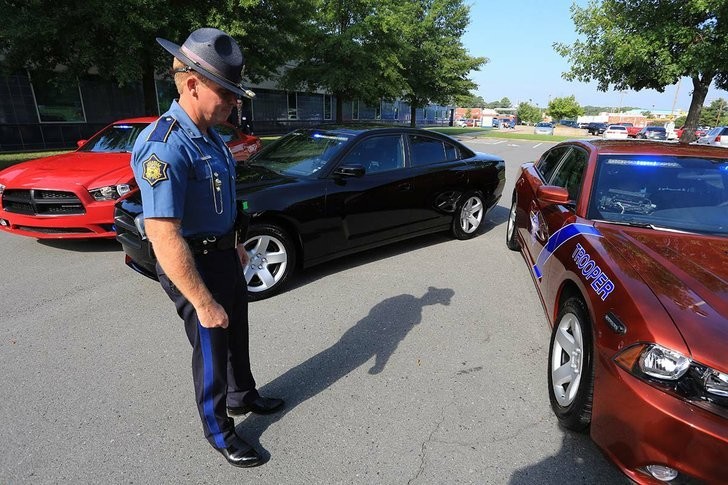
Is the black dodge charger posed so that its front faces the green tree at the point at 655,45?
no

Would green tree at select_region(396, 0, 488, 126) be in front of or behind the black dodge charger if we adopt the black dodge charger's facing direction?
behind

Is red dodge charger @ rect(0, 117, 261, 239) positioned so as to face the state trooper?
no

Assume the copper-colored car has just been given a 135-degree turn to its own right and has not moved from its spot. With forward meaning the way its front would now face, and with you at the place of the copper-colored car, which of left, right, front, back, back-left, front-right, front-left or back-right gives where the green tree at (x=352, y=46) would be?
front-right

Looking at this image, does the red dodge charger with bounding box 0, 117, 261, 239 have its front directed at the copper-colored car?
no

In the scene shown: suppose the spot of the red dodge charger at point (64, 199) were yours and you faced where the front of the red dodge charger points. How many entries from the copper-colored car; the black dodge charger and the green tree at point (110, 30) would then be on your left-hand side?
2

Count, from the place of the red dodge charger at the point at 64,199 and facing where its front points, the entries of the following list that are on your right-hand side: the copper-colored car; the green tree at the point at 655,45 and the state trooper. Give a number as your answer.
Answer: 0

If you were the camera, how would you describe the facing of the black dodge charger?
facing the viewer and to the left of the viewer

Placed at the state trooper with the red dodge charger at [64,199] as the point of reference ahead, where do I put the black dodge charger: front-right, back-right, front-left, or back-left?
front-right

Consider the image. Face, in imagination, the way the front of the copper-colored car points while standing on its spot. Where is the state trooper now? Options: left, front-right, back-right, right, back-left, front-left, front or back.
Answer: right

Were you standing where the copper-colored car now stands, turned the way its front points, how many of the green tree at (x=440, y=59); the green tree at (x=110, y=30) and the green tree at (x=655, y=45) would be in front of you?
0

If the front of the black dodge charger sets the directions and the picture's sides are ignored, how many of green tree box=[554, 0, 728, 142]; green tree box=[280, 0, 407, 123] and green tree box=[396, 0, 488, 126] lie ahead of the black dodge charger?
0

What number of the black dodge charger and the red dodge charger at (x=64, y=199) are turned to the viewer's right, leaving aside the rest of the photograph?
0

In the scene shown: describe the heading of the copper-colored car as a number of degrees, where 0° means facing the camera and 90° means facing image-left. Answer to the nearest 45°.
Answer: approximately 315°

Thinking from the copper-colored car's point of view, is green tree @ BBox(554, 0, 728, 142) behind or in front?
behind

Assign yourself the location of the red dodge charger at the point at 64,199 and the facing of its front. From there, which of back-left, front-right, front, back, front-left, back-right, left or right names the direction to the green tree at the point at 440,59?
back

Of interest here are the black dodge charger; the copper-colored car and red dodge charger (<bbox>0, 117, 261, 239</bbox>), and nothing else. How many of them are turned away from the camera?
0

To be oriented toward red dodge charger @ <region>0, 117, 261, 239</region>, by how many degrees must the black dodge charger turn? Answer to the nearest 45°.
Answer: approximately 45° to its right

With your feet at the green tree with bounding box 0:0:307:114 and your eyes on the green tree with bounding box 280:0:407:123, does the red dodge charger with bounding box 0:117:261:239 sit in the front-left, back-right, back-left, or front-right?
back-right

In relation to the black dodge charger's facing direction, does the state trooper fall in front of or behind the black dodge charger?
in front
